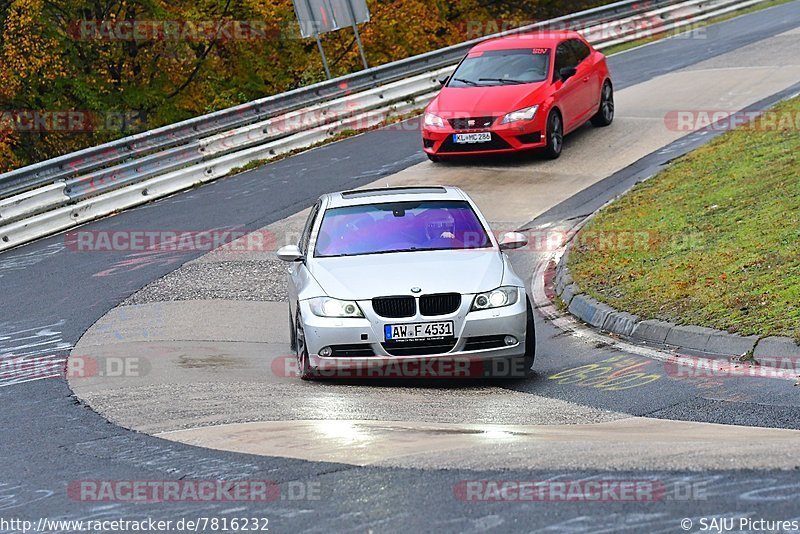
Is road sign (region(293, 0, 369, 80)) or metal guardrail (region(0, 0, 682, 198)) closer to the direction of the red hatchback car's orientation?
the metal guardrail

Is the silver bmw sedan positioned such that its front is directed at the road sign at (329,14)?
no

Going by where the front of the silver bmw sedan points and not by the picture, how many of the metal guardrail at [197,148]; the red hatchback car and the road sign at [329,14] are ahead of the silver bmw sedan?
0

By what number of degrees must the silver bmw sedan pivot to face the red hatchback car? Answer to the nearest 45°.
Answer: approximately 180°

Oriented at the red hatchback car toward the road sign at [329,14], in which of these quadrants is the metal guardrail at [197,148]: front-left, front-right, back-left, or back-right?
front-left

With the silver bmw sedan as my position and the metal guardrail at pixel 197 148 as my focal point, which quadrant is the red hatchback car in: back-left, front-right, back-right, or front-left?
front-right

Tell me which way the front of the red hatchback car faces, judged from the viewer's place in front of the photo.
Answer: facing the viewer and to the left of the viewer

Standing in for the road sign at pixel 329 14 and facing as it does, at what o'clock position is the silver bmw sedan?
The silver bmw sedan is roughly at 6 o'clock from the road sign.

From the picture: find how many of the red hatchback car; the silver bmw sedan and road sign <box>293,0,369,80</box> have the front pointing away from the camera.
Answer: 1

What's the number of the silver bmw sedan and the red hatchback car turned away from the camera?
0

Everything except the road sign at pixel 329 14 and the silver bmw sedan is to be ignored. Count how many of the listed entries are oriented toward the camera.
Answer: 1

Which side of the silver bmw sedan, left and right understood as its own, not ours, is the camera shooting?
front

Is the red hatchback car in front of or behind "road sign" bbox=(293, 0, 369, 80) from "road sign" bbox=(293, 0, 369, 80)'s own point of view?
behind

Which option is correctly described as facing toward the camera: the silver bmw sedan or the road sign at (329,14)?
the silver bmw sedan

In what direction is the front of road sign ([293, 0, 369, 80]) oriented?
away from the camera

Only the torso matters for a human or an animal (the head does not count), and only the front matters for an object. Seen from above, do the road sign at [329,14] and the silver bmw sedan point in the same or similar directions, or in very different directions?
very different directions

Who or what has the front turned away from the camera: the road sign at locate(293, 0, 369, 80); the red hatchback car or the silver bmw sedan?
the road sign

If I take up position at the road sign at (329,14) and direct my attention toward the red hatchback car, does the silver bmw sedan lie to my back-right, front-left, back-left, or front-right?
front-right

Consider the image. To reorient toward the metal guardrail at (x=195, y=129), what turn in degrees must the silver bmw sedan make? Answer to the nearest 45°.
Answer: approximately 180°
